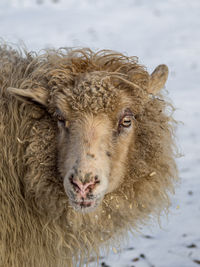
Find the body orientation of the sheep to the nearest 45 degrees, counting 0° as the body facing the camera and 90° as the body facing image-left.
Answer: approximately 315°
